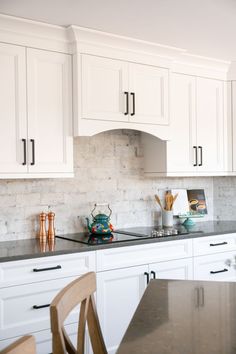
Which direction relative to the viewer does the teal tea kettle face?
to the viewer's left

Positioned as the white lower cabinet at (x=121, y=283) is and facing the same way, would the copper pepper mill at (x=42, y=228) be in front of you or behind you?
behind

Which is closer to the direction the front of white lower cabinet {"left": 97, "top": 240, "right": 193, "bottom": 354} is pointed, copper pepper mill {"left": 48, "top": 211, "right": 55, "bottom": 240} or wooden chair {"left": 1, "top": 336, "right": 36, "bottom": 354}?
the wooden chair

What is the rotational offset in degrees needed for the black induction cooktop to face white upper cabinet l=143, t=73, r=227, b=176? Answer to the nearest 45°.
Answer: approximately 90° to its left

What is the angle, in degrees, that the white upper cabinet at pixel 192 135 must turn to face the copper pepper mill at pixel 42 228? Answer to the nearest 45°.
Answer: approximately 90° to its right
